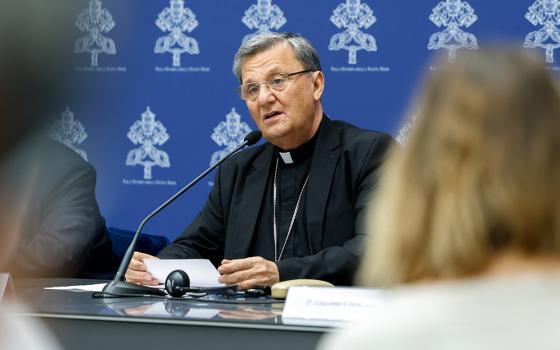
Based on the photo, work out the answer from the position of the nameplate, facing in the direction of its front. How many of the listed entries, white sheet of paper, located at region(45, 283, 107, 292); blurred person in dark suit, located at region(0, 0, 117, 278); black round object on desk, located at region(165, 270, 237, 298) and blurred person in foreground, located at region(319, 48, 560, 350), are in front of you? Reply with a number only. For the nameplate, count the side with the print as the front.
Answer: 2

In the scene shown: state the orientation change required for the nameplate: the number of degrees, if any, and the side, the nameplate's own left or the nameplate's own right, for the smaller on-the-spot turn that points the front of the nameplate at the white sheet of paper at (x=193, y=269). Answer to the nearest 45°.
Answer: approximately 135° to the nameplate's own right

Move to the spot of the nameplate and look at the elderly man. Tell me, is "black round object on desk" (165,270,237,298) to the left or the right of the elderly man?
left

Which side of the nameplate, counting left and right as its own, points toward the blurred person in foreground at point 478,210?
front

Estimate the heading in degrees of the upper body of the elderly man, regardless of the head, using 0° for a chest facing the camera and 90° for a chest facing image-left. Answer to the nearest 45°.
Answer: approximately 45°

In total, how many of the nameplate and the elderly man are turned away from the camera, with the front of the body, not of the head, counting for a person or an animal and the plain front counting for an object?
0

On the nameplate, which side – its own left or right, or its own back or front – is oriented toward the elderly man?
back

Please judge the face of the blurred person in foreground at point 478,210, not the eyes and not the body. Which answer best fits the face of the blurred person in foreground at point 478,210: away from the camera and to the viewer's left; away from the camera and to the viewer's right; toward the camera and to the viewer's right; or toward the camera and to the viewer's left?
away from the camera and to the viewer's left

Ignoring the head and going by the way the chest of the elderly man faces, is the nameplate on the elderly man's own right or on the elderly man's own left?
on the elderly man's own left

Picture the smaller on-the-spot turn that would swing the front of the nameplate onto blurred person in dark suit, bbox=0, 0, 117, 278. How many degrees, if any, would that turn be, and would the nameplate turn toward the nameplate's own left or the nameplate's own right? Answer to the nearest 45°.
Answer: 0° — it already faces them

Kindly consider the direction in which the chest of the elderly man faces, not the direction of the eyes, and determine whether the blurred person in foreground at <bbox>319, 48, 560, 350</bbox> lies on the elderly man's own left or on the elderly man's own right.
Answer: on the elderly man's own left
